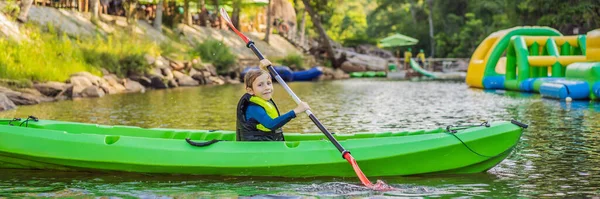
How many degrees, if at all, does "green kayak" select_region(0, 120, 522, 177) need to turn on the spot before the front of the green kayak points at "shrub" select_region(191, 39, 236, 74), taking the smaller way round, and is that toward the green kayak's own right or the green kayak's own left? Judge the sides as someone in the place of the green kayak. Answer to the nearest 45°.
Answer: approximately 90° to the green kayak's own left

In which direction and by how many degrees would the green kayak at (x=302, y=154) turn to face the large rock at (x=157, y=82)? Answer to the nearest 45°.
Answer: approximately 90° to its left

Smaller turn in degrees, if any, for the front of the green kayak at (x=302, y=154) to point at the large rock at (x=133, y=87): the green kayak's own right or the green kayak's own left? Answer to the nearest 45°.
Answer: approximately 90° to the green kayak's own left

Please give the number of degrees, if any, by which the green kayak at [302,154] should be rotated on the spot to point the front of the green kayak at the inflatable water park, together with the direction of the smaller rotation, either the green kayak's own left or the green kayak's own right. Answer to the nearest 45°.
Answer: approximately 45° to the green kayak's own left

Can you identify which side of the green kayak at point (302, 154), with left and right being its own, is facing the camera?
right

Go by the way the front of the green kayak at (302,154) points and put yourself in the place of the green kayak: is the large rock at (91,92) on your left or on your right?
on your left
